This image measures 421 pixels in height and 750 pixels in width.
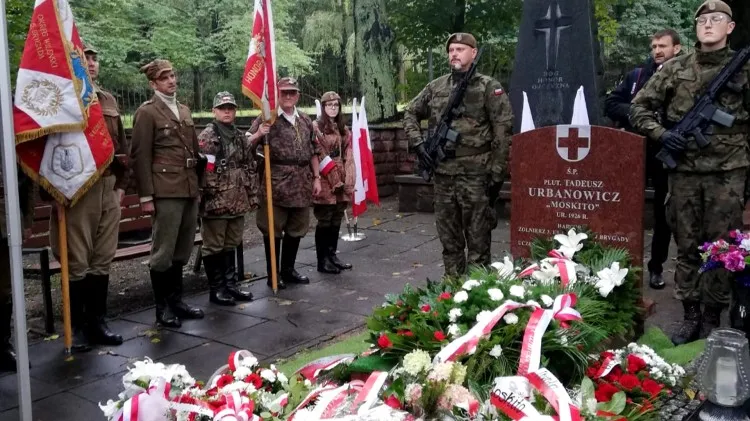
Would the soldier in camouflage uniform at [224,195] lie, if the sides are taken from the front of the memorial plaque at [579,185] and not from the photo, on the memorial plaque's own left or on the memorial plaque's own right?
on the memorial plaque's own right

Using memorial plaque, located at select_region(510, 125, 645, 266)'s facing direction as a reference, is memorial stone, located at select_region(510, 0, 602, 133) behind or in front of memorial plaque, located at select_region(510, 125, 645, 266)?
behind

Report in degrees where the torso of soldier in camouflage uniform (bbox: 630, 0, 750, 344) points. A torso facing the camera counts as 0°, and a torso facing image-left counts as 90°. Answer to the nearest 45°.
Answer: approximately 45°

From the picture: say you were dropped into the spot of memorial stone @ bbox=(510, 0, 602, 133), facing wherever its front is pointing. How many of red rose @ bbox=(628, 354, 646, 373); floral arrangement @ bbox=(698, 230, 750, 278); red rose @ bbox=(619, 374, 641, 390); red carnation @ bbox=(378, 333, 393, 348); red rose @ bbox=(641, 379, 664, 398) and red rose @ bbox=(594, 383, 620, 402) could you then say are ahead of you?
6

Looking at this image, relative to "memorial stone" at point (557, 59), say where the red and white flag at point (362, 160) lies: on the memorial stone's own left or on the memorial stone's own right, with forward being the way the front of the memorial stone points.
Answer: on the memorial stone's own right

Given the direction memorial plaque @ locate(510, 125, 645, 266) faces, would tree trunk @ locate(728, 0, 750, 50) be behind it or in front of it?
behind

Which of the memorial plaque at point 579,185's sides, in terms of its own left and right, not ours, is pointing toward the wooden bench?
right

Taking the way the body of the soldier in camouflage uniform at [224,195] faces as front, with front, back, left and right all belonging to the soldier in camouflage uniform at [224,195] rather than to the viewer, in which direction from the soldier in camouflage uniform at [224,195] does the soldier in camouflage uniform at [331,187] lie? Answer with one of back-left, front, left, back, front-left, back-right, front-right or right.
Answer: left

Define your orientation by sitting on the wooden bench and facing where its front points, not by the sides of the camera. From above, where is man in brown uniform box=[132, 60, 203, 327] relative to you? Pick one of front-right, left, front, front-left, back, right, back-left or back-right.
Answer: front

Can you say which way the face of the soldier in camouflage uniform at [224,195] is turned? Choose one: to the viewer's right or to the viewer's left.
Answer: to the viewer's right

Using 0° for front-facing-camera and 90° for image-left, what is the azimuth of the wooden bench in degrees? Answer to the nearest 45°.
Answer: approximately 315°

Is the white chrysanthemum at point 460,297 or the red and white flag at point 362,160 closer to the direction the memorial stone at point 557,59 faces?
the white chrysanthemum

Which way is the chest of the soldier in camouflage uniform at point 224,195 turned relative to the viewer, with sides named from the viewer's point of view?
facing the viewer and to the right of the viewer

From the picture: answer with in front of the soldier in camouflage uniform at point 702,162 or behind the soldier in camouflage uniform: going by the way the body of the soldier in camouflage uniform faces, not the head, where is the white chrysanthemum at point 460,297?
in front

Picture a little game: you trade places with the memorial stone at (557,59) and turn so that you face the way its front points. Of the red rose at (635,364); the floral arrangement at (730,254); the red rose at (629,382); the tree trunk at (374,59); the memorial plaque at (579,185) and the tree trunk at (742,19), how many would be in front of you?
4
